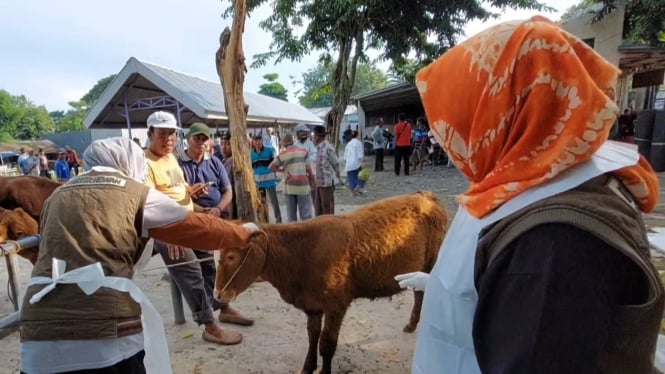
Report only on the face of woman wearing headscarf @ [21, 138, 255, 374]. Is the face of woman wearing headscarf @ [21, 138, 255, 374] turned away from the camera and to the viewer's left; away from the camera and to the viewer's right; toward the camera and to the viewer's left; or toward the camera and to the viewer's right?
away from the camera and to the viewer's right

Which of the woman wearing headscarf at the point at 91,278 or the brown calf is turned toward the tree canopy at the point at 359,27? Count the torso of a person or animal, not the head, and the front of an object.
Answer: the woman wearing headscarf

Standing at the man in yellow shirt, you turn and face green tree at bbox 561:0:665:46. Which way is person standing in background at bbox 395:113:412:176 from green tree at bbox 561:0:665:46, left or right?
left

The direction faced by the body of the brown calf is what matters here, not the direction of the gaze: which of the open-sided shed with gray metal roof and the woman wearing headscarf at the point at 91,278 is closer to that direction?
the woman wearing headscarf

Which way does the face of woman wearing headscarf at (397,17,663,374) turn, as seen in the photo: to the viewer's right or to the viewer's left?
to the viewer's left

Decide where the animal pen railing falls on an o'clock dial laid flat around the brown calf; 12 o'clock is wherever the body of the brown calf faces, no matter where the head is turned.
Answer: The animal pen railing is roughly at 1 o'clock from the brown calf.

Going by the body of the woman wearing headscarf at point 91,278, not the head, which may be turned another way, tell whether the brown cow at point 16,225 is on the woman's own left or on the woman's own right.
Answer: on the woman's own left

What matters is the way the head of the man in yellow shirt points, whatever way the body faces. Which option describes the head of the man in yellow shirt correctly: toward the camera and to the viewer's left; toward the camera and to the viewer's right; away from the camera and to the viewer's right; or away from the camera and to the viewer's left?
toward the camera and to the viewer's right

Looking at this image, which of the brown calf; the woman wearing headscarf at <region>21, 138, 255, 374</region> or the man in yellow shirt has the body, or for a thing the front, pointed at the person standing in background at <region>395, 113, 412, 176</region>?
the woman wearing headscarf

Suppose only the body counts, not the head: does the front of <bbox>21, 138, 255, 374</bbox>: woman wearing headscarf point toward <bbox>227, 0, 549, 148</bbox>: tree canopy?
yes

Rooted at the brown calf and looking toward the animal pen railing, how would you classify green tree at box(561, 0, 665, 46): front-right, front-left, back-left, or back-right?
back-right

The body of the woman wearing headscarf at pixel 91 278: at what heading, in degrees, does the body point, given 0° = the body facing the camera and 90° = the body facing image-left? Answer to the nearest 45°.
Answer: approximately 225°

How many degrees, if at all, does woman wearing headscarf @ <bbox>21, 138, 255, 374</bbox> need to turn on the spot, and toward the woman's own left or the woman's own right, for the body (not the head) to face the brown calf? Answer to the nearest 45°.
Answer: approximately 45° to the woman's own right

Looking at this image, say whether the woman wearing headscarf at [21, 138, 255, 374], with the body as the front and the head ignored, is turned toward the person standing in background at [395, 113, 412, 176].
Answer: yes
